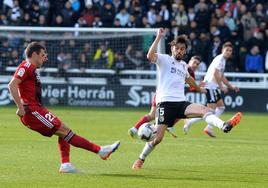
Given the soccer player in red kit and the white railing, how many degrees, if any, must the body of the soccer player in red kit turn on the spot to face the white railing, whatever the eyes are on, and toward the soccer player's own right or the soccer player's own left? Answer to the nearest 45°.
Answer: approximately 90° to the soccer player's own left

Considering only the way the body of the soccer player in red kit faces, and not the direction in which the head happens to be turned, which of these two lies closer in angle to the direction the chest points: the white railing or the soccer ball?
the soccer ball

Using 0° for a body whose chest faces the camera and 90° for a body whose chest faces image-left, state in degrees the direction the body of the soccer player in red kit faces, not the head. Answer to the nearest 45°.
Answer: approximately 270°

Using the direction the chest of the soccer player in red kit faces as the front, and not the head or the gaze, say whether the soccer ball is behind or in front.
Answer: in front
